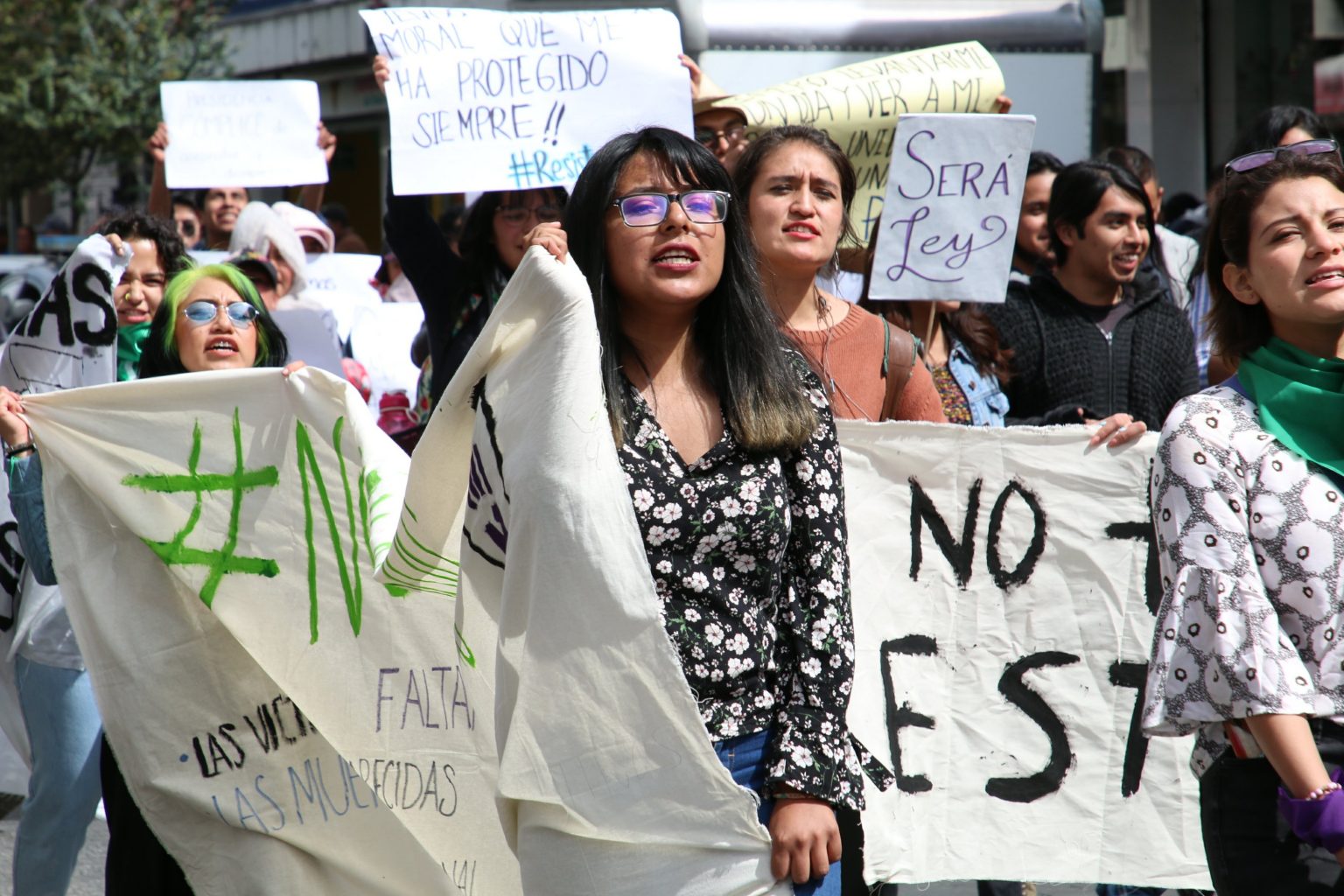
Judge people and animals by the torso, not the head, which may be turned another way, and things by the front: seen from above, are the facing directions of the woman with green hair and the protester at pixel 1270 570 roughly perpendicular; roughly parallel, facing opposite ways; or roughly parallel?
roughly parallel

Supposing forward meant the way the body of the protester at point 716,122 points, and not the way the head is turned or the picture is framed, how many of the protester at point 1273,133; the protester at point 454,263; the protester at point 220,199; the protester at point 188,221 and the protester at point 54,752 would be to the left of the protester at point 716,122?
1

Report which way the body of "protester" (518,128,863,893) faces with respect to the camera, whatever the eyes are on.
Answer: toward the camera

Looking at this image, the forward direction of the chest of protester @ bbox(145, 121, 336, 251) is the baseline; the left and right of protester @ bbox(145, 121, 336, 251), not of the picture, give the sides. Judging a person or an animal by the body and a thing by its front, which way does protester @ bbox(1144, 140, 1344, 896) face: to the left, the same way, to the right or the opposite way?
the same way

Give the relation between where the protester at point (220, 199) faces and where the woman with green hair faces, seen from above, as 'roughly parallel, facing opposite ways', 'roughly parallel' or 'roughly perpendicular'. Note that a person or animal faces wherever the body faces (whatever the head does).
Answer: roughly parallel

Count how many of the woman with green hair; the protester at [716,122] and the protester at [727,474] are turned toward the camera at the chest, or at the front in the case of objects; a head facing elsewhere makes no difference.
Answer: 3

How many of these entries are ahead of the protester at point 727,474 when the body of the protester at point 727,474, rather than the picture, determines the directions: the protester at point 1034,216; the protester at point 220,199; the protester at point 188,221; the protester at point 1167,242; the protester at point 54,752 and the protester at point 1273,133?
0

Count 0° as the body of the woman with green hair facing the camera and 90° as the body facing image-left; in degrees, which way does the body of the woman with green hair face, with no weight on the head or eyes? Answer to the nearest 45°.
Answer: approximately 0°

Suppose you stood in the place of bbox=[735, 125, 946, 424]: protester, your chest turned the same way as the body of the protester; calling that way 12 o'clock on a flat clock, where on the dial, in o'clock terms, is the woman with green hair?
The woman with green hair is roughly at 3 o'clock from the protester.

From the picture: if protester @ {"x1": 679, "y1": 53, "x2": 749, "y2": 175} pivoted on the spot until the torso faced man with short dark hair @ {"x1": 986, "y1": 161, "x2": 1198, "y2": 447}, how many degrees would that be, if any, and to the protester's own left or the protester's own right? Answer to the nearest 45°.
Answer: approximately 45° to the protester's own left

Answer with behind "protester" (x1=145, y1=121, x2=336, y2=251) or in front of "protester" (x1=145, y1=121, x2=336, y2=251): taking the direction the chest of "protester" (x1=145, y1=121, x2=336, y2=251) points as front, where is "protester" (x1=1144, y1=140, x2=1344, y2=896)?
in front

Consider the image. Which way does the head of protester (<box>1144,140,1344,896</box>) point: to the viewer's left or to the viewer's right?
to the viewer's right

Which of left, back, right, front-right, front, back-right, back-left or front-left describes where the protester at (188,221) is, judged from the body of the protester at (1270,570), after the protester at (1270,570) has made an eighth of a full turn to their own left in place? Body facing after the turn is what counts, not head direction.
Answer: back-left

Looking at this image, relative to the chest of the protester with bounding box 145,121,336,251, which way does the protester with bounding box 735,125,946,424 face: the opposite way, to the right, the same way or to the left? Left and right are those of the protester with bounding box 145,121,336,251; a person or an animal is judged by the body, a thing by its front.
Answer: the same way

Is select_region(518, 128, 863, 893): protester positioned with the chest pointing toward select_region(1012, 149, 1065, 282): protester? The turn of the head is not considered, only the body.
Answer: no

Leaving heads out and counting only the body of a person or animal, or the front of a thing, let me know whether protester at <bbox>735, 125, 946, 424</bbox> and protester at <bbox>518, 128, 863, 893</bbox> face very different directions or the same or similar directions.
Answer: same or similar directions

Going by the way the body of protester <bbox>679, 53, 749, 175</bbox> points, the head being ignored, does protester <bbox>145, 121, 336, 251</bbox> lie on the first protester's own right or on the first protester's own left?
on the first protester's own right
